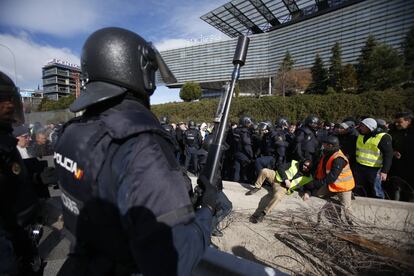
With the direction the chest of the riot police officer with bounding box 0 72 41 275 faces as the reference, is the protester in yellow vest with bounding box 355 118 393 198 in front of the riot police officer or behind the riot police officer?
in front

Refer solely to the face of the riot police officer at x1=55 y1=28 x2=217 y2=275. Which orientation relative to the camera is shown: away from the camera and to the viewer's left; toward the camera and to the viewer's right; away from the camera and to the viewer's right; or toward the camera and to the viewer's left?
away from the camera and to the viewer's right

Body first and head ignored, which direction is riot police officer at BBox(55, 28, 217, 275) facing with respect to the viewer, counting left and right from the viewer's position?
facing away from the viewer and to the right of the viewer

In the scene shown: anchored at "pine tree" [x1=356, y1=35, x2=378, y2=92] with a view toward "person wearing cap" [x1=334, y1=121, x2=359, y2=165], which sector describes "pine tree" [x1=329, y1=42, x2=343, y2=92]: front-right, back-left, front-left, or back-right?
back-right

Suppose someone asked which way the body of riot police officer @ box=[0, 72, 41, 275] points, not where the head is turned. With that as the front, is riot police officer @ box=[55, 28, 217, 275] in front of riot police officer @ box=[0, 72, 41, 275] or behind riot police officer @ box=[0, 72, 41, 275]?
in front

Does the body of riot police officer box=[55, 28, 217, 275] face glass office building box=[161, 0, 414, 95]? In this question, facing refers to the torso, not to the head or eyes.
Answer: yes

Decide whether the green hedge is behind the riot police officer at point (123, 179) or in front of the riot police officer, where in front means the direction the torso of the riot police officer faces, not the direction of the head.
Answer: in front
